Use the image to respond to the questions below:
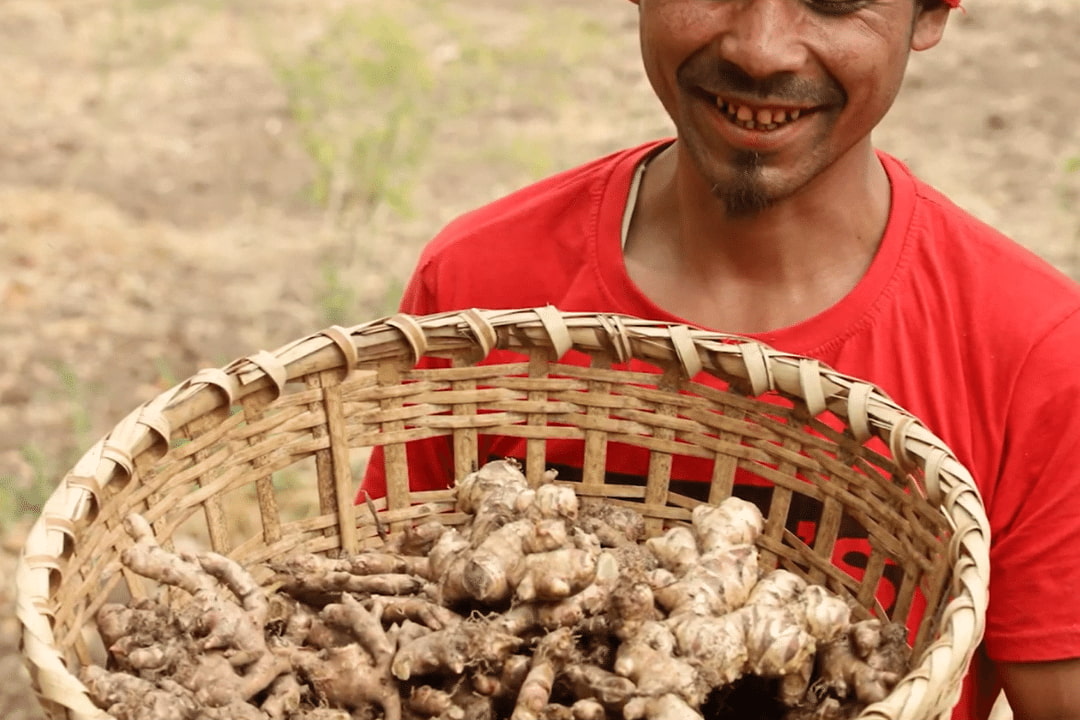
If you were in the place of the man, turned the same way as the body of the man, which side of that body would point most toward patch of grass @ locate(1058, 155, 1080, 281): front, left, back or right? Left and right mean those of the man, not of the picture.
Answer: back

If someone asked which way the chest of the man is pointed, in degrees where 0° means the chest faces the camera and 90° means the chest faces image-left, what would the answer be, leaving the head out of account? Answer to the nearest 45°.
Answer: approximately 0°

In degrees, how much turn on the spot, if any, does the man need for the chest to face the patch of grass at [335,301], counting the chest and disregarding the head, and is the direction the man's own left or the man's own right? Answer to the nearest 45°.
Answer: approximately 135° to the man's own right

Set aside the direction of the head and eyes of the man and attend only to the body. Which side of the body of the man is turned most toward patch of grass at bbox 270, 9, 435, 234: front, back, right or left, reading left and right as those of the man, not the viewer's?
back
